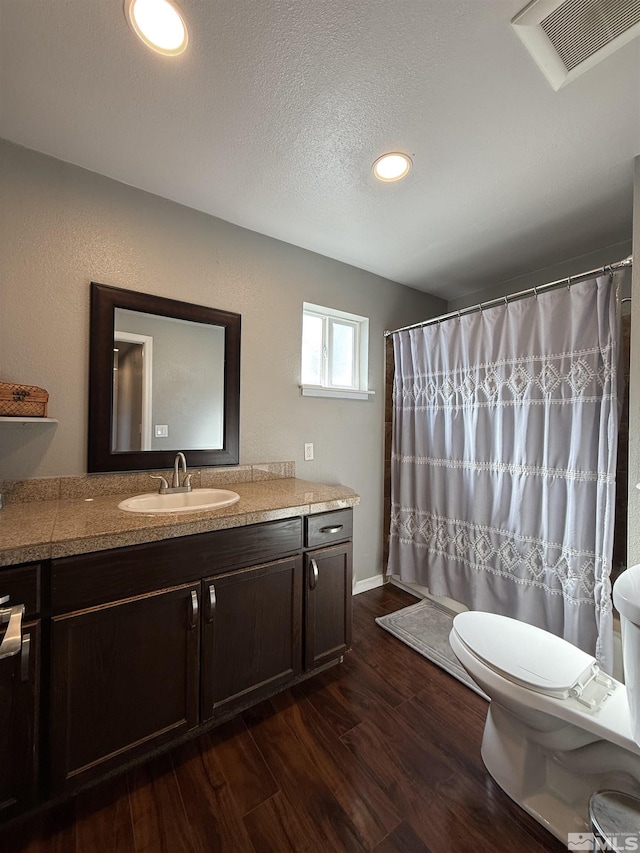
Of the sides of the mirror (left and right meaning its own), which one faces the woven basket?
right

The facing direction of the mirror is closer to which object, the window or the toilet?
the toilet

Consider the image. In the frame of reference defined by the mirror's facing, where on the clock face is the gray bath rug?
The gray bath rug is roughly at 11 o'clock from the mirror.

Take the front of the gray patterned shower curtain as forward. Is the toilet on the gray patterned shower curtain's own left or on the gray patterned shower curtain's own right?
on the gray patterned shower curtain's own left

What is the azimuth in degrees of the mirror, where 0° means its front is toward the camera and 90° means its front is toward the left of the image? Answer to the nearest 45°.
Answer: approximately 315°

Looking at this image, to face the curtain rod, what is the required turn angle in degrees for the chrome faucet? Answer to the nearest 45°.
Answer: approximately 45° to its left

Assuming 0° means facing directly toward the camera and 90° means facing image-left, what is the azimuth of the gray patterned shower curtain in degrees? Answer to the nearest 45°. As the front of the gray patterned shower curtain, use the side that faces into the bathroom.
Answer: approximately 45°

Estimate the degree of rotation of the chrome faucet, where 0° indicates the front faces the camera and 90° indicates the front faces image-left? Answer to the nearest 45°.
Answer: approximately 315°

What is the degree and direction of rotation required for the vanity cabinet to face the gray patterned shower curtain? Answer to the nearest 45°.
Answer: approximately 45° to its left

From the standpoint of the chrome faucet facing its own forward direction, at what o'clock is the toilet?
The toilet is roughly at 12 o'clock from the chrome faucet.
